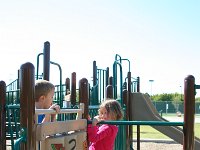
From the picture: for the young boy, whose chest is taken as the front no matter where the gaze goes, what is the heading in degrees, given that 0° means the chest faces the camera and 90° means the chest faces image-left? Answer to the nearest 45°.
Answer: approximately 270°

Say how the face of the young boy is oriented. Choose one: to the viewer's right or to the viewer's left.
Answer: to the viewer's right
